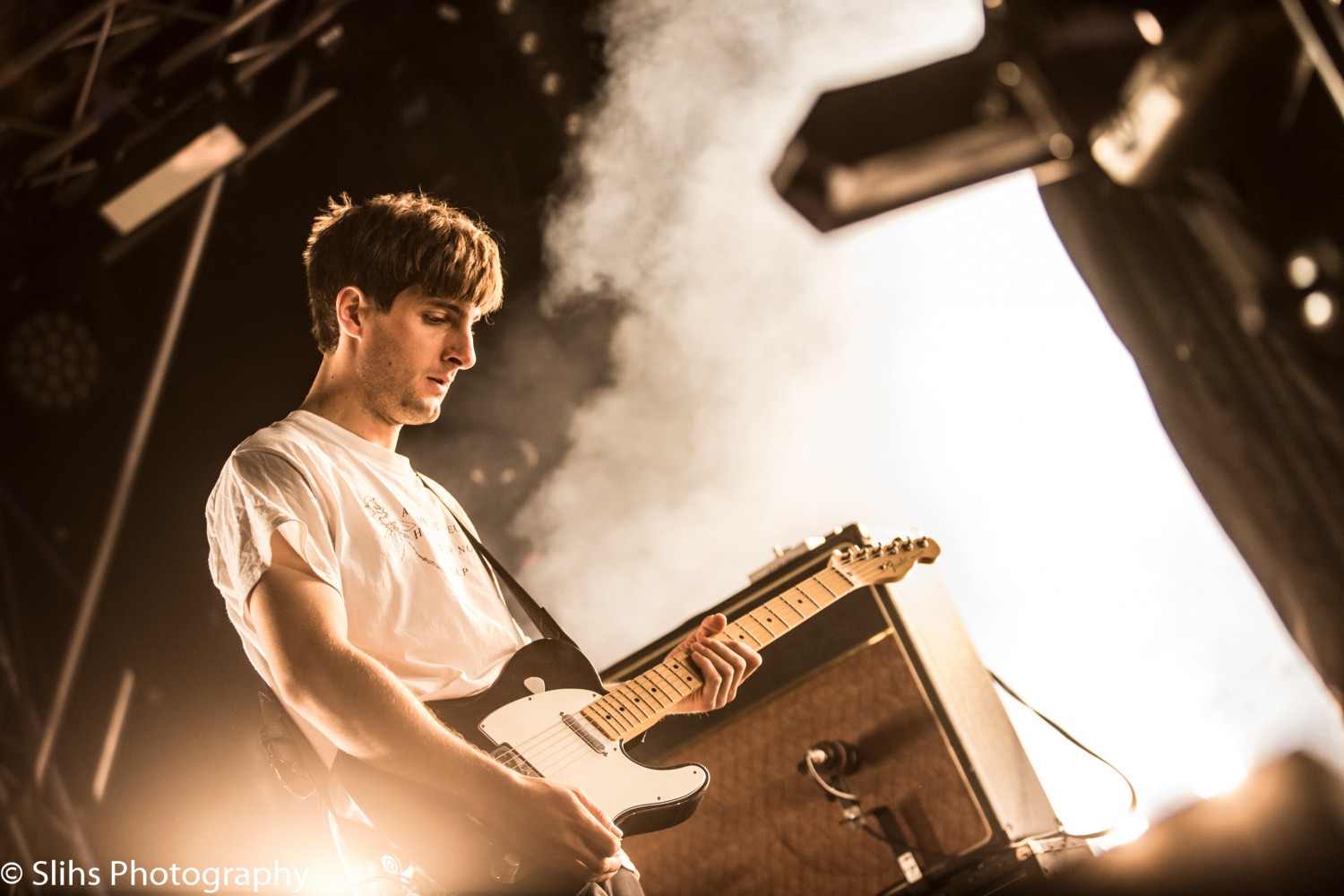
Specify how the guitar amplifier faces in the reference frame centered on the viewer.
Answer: facing the viewer and to the left of the viewer

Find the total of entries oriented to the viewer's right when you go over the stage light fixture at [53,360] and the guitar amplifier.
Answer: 0

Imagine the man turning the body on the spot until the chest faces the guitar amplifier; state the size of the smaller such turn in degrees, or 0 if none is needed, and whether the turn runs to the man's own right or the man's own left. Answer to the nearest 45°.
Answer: approximately 90° to the man's own left

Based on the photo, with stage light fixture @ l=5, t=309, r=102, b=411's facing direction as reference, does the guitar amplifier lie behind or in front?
in front

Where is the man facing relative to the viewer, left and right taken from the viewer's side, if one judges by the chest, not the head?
facing the viewer and to the right of the viewer

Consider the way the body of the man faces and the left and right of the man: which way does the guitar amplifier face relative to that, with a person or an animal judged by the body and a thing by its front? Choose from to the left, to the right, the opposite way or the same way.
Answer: to the right

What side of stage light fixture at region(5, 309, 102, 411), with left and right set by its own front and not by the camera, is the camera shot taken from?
front
